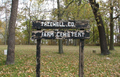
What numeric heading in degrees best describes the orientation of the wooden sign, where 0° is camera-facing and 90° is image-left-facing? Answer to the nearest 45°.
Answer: approximately 0°
